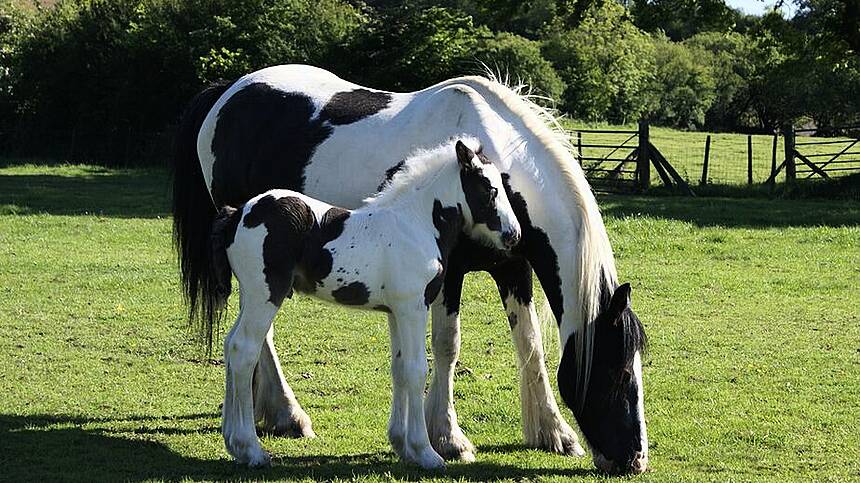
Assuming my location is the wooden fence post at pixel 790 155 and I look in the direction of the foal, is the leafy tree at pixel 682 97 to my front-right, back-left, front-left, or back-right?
back-right

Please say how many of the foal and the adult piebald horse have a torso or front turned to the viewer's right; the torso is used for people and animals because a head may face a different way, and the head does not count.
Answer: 2

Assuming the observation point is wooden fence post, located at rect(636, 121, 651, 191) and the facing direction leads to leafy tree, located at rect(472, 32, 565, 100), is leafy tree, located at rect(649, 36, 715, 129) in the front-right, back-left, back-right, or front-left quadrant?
front-right

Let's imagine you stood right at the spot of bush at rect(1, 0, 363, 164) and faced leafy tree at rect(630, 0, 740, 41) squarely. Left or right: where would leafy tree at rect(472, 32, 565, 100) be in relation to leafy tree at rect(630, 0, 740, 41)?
left

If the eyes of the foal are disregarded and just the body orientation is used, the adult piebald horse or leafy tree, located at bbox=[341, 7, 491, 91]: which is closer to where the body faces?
the adult piebald horse

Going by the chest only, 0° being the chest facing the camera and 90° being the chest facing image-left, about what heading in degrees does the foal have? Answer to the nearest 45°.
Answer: approximately 270°

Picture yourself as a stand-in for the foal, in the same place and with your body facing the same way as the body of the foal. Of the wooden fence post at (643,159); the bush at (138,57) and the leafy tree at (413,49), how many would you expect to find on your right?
0

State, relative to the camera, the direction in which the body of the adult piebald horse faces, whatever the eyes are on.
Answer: to the viewer's right

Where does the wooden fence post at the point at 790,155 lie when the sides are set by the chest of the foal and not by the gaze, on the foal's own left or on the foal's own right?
on the foal's own left

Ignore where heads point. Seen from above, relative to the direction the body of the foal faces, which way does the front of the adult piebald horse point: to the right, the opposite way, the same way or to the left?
the same way

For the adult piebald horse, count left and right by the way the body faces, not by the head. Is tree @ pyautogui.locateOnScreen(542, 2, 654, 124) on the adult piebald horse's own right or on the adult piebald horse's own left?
on the adult piebald horse's own left

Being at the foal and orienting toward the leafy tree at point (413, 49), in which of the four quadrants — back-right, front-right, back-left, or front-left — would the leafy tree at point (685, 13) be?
front-right

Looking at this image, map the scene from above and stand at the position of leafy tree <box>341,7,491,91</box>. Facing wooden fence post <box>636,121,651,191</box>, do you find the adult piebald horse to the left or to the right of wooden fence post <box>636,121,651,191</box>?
right

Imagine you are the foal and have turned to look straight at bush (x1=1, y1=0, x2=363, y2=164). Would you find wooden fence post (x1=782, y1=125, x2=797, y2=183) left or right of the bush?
right
